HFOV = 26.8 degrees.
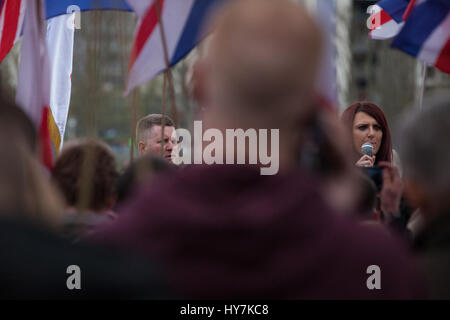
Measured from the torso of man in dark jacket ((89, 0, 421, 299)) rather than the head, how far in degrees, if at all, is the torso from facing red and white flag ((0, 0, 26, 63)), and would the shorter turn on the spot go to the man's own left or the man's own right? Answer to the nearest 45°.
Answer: approximately 45° to the man's own left

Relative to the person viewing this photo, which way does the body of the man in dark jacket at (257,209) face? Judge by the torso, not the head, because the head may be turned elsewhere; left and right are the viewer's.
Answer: facing away from the viewer

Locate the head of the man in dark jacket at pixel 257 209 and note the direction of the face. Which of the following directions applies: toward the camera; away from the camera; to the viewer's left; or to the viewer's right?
away from the camera

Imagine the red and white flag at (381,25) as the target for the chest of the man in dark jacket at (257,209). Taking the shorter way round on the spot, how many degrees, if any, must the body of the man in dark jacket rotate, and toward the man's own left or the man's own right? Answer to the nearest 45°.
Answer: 0° — they already face it
